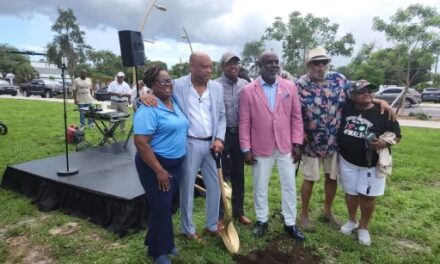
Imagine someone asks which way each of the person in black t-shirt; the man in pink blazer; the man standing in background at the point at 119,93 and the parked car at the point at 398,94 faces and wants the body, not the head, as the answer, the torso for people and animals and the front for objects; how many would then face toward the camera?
3

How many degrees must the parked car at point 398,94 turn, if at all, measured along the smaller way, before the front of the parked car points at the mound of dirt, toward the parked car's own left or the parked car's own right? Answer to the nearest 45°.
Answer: approximately 90° to the parked car's own left

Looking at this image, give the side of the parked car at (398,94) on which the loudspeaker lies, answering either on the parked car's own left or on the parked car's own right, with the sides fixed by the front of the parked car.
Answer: on the parked car's own left

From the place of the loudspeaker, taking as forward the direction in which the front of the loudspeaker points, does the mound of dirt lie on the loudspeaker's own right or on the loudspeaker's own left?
on the loudspeaker's own left

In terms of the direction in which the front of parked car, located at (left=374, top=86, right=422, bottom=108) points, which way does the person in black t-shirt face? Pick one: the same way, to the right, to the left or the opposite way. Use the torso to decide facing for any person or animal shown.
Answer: to the left

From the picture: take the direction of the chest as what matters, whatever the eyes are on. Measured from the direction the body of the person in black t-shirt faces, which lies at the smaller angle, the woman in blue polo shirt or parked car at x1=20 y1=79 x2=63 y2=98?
the woman in blue polo shirt

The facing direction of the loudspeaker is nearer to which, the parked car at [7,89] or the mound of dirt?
the mound of dirt

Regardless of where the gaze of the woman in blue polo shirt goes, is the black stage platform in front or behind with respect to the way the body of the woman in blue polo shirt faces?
behind

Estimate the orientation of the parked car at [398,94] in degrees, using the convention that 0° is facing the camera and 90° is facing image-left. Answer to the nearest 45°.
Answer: approximately 90°

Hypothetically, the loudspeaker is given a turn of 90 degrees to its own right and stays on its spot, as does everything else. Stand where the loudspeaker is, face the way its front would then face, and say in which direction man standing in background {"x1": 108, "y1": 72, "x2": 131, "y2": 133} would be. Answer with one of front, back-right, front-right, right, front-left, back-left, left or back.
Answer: front-right

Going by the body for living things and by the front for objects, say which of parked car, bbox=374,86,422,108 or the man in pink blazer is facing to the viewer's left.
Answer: the parked car

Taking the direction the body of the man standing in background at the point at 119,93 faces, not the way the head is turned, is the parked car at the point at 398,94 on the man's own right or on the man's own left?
on the man's own left
